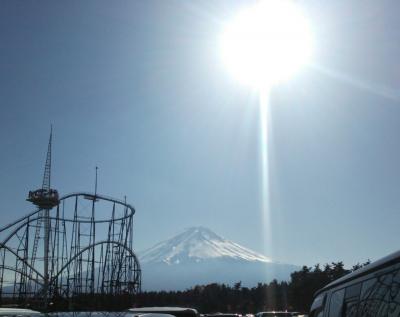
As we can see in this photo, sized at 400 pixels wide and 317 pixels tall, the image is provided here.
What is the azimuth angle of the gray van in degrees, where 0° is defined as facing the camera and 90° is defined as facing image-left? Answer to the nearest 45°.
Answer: approximately 135°
